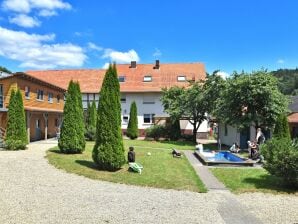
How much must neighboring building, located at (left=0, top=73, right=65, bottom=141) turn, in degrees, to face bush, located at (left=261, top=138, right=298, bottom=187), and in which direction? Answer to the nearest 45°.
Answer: approximately 45° to its right

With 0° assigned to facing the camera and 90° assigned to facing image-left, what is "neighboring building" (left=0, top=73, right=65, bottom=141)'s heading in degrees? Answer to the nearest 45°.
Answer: approximately 315°

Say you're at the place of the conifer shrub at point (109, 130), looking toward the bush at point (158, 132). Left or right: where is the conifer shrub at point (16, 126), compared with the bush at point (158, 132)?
left

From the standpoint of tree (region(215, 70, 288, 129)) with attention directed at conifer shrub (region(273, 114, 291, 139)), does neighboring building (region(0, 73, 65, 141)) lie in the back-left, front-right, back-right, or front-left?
back-right

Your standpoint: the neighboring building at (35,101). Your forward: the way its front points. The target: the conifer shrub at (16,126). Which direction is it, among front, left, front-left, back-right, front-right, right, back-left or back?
front-right

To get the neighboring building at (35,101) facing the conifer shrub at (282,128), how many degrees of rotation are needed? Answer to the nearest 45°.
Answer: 0° — it already faces it

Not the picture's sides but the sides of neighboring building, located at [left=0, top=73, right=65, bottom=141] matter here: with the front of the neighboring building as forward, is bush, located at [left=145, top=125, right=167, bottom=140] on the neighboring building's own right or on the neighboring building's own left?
on the neighboring building's own left

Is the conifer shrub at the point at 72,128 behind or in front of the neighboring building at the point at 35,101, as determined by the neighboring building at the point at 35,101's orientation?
in front

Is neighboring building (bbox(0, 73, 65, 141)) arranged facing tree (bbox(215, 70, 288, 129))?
yes

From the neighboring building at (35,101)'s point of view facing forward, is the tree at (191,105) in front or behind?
in front

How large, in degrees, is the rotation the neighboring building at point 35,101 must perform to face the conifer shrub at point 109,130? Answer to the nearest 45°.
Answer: approximately 45° to its right
